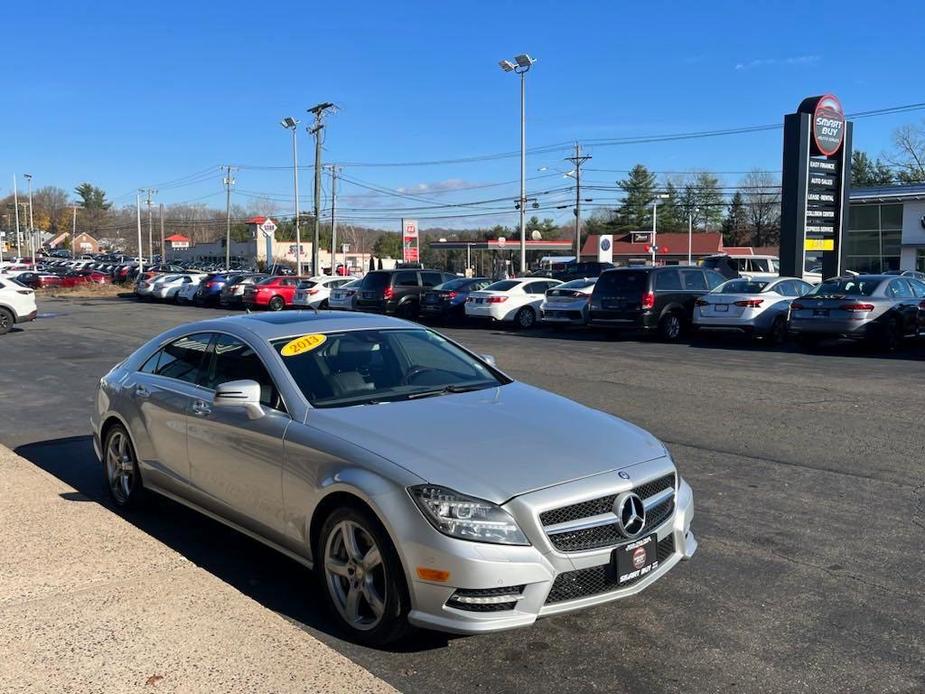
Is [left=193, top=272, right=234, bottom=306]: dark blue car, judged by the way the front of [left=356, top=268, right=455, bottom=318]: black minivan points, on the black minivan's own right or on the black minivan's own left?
on the black minivan's own left

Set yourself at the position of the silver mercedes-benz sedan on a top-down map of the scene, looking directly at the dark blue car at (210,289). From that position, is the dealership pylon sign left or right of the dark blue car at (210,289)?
right

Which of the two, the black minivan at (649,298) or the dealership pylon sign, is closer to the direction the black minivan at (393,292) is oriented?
the dealership pylon sign

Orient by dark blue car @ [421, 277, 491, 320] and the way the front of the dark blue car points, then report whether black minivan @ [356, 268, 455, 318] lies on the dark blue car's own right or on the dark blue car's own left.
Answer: on the dark blue car's own left

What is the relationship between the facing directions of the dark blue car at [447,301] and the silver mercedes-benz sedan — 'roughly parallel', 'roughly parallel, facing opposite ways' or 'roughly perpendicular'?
roughly perpendicular

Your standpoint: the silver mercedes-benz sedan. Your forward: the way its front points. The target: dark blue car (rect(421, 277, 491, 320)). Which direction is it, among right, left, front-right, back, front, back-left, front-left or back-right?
back-left

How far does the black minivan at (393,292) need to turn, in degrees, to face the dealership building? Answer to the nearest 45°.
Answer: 0° — it already faces it

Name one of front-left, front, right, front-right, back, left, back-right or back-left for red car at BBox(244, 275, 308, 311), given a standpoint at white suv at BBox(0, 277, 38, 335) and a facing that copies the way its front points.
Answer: right

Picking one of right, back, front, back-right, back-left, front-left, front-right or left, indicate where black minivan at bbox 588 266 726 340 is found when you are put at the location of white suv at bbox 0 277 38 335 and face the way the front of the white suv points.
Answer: back

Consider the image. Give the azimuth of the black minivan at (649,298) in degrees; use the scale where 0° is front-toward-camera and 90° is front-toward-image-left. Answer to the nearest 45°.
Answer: approximately 225°

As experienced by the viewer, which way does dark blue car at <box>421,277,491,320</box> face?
facing away from the viewer and to the right of the viewer

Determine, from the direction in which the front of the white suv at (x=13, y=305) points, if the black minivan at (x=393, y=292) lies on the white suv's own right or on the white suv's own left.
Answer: on the white suv's own right

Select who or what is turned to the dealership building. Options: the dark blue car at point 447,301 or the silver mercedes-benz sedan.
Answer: the dark blue car

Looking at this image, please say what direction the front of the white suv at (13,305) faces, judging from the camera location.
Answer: facing away from the viewer and to the left of the viewer

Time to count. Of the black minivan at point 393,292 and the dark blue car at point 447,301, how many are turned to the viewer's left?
0
